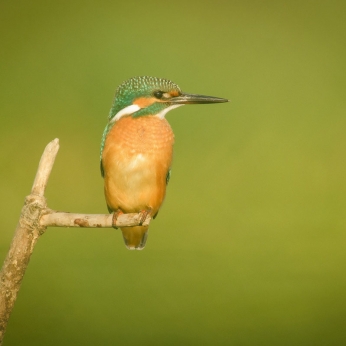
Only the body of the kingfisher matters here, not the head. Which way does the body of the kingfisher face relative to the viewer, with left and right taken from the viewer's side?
facing the viewer
